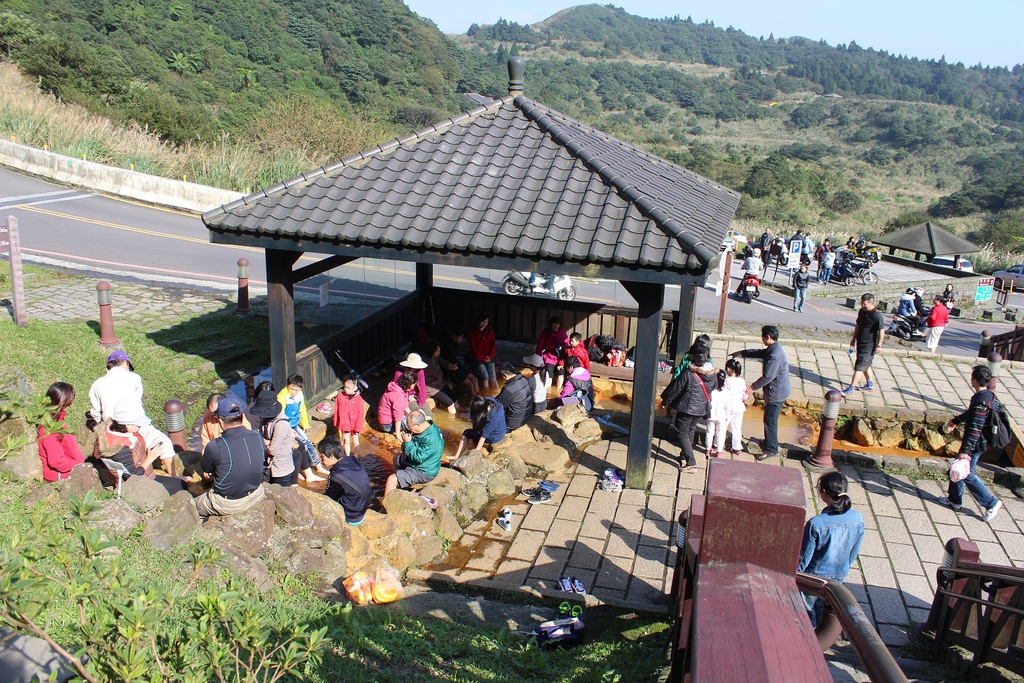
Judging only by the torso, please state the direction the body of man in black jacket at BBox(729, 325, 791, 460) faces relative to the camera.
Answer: to the viewer's left

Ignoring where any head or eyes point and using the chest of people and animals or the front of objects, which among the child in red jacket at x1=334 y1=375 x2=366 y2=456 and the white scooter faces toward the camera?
the child in red jacket

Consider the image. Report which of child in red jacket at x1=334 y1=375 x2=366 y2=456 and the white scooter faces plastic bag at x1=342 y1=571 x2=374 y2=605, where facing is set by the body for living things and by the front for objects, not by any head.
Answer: the child in red jacket

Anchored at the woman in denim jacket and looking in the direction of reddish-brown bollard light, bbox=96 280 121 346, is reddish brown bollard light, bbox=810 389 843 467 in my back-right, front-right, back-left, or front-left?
front-right

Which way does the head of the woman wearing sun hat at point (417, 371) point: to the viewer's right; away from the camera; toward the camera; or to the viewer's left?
toward the camera

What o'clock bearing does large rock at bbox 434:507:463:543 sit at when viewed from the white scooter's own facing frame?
The large rock is roughly at 3 o'clock from the white scooter.

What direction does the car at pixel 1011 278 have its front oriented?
to the viewer's left

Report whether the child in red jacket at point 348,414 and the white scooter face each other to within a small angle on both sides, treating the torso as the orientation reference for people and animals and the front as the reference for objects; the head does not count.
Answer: no

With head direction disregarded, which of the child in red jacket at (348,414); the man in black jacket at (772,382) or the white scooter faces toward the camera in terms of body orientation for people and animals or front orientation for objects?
the child in red jacket

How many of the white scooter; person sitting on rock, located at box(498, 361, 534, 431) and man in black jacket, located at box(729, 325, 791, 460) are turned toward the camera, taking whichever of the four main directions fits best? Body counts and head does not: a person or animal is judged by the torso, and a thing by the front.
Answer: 0

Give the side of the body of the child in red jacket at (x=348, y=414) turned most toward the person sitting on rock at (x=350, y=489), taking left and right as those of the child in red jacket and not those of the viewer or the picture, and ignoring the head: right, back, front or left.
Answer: front

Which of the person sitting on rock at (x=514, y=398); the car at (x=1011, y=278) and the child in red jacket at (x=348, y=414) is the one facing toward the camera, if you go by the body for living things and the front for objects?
the child in red jacket

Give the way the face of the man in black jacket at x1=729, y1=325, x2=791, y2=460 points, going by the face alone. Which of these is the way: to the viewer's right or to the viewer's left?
to the viewer's left

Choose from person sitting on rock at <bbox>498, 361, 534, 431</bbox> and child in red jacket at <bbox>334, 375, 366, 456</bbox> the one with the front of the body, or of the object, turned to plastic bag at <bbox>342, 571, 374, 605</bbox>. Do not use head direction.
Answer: the child in red jacket

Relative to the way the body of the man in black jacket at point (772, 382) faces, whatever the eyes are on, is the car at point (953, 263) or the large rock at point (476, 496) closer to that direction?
the large rock

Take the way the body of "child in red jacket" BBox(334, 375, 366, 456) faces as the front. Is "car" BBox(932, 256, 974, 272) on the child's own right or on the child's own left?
on the child's own left

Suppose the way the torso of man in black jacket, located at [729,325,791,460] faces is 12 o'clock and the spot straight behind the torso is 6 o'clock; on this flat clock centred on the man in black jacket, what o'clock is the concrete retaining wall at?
The concrete retaining wall is roughly at 1 o'clock from the man in black jacket.

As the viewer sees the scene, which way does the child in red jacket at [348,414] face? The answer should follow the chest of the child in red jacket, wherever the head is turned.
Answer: toward the camera

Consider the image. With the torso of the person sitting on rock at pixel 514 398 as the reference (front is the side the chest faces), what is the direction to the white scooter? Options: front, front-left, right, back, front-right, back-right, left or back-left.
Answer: front-right

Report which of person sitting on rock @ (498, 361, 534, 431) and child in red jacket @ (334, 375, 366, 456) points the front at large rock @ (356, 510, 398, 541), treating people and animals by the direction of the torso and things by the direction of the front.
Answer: the child in red jacket
